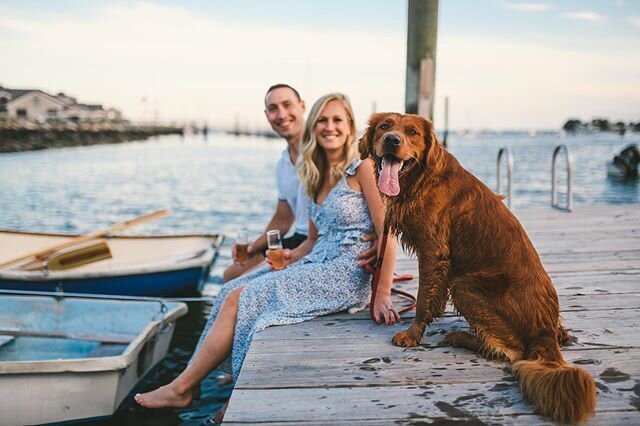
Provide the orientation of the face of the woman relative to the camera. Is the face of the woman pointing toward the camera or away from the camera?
toward the camera

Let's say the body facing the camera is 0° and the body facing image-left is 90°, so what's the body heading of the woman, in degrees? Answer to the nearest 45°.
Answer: approximately 45°

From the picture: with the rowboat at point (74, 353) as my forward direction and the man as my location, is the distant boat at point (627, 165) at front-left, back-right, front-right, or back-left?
back-right

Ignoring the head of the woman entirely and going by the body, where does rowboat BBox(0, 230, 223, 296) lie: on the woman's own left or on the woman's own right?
on the woman's own right
